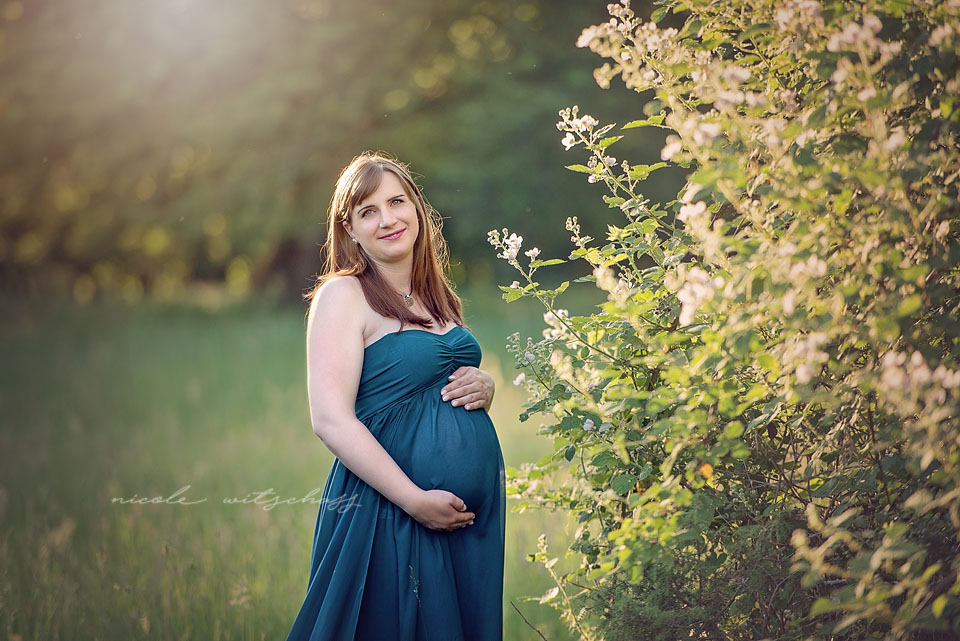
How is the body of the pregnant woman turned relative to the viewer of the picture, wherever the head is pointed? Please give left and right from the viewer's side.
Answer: facing the viewer and to the right of the viewer

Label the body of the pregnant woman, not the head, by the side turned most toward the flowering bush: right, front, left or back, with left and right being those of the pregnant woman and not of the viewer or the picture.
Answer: front
